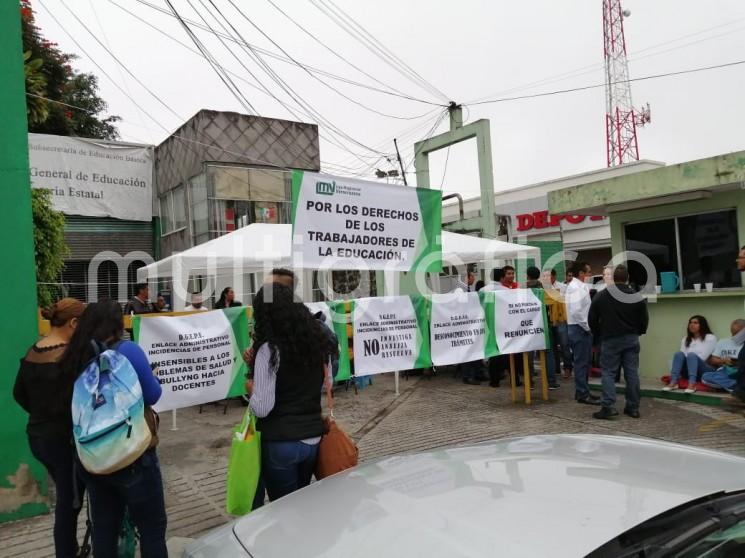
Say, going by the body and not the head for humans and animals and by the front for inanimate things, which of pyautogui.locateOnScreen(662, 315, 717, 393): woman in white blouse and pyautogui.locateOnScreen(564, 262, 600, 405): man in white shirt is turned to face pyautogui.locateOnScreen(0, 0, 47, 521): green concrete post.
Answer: the woman in white blouse

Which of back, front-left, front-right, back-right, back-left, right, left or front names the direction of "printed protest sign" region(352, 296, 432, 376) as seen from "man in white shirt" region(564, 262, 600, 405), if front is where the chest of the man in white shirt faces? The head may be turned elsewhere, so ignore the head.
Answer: back-right

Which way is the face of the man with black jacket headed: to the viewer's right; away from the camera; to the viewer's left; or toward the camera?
away from the camera

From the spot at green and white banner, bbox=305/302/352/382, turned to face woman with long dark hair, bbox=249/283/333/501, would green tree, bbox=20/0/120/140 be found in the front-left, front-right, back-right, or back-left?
back-right

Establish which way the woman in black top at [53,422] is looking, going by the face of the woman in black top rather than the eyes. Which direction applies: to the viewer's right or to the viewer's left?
to the viewer's right

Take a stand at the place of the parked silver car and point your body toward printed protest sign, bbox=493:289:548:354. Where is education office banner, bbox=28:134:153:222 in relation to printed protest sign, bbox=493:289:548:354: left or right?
left

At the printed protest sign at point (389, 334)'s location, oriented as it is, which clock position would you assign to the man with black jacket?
The man with black jacket is roughly at 9 o'clock from the printed protest sign.

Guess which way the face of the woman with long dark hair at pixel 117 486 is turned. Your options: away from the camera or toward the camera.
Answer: away from the camera

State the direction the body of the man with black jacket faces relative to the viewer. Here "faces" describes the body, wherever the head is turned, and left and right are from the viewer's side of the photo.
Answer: facing away from the viewer

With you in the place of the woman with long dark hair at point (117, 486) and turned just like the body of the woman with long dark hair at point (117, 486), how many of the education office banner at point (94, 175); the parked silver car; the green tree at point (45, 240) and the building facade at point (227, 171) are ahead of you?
3
